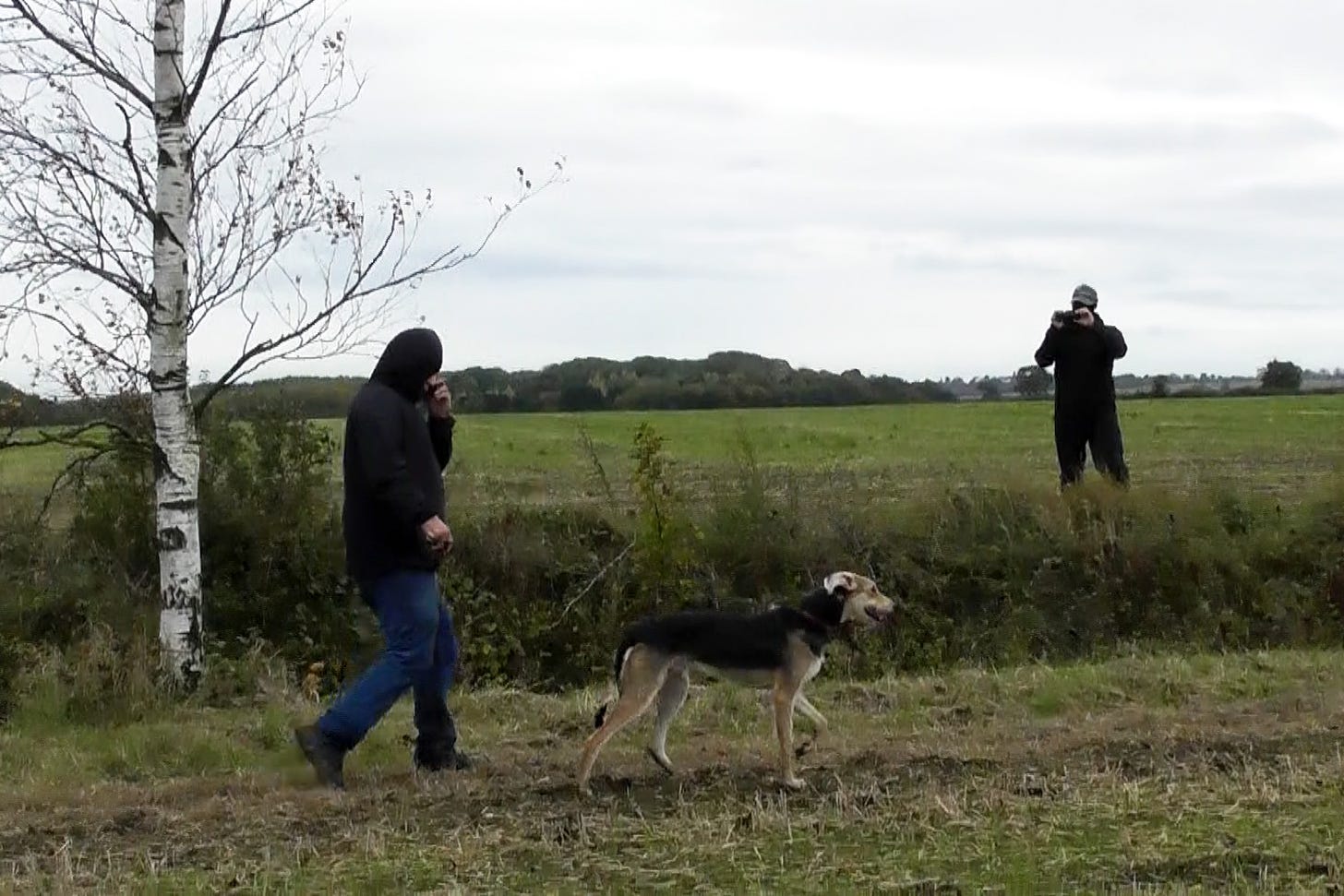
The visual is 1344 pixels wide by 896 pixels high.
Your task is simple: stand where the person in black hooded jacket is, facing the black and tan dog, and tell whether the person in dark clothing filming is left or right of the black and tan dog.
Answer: left

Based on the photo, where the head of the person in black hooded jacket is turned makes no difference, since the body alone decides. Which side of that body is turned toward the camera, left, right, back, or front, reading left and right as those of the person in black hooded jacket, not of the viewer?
right

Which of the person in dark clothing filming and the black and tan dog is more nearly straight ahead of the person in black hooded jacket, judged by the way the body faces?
the black and tan dog

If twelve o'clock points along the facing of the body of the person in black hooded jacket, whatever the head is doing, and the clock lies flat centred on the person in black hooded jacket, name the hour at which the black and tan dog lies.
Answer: The black and tan dog is roughly at 12 o'clock from the person in black hooded jacket.

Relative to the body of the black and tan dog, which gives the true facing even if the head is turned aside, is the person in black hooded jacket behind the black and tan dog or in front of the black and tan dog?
behind

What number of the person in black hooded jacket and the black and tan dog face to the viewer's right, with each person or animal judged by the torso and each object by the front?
2

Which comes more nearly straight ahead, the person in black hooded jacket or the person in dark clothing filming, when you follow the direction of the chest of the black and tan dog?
the person in dark clothing filming

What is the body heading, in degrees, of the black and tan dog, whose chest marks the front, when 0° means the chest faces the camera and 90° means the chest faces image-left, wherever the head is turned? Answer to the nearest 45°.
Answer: approximately 270°
